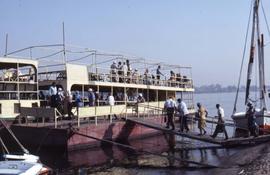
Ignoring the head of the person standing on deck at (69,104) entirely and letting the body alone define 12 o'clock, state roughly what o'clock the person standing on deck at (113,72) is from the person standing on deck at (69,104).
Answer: the person standing on deck at (113,72) is roughly at 10 o'clock from the person standing on deck at (69,104).

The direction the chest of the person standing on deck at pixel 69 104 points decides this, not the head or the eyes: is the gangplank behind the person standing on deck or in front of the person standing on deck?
in front

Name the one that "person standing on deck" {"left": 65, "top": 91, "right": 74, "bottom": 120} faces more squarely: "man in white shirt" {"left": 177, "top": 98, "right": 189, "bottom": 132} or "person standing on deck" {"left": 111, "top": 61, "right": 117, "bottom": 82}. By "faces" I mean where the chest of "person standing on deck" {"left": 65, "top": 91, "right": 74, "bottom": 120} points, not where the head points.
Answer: the man in white shirt
